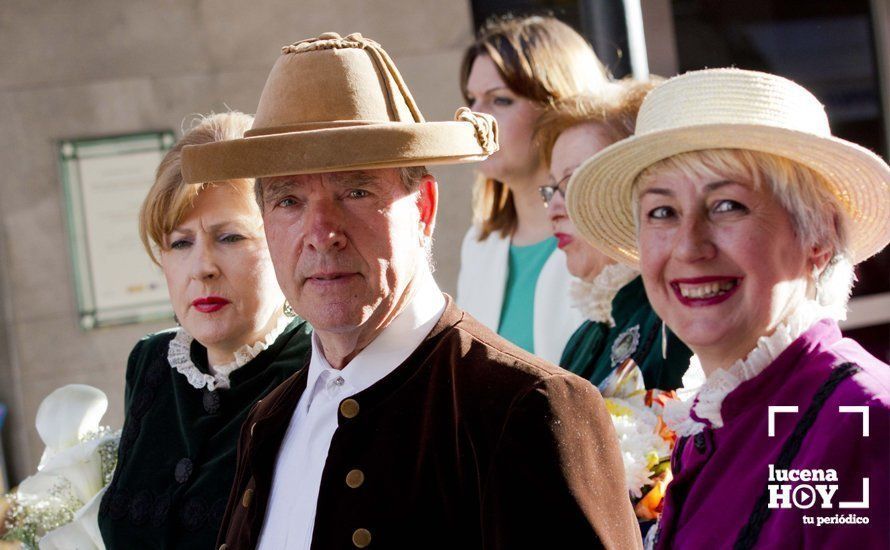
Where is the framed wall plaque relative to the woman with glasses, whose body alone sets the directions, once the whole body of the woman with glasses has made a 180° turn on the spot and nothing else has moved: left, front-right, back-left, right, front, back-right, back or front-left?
left

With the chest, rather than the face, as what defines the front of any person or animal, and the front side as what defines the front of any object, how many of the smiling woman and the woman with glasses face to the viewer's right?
0

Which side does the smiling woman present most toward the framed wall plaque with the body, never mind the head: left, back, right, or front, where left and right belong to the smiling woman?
right

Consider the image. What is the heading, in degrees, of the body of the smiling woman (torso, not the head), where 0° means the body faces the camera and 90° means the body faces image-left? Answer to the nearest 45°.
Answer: approximately 45°

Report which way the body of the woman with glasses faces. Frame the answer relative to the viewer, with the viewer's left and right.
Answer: facing the viewer and to the left of the viewer

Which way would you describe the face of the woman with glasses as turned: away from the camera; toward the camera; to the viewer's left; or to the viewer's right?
to the viewer's left

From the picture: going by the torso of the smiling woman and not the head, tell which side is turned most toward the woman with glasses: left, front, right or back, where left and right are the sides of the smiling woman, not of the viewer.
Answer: right
